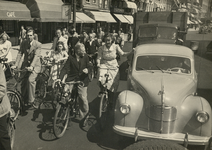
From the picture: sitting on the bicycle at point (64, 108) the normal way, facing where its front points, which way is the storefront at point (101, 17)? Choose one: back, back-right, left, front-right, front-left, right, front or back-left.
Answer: back-right

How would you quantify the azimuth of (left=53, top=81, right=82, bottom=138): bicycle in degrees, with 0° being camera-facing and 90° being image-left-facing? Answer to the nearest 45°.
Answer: approximately 45°

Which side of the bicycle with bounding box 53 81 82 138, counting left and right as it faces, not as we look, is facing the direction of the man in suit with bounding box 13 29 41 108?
right

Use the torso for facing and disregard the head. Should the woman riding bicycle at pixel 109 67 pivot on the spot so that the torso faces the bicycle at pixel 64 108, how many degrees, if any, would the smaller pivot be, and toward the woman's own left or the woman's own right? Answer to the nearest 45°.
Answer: approximately 45° to the woman's own right

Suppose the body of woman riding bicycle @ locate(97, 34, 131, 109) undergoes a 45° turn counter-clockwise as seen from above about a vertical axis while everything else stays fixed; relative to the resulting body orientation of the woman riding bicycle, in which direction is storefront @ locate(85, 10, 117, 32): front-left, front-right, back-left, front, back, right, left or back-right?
back-left

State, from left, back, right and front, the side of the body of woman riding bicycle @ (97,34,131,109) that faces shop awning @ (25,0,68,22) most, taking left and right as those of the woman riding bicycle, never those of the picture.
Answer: back

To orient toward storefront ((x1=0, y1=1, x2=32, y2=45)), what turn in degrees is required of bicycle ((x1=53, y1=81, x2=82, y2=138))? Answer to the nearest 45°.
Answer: approximately 135° to its right

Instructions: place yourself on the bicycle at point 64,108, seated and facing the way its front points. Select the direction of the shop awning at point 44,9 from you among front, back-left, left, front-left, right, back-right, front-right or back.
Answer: back-right

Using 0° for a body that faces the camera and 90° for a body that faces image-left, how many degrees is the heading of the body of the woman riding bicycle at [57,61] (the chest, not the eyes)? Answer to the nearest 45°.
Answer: approximately 45°

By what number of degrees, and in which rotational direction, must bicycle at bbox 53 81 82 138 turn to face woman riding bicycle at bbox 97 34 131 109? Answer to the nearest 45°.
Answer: approximately 180°
